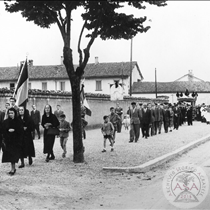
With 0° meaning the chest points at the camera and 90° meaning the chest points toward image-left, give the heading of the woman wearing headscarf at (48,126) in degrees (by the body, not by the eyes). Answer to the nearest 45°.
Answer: approximately 45°

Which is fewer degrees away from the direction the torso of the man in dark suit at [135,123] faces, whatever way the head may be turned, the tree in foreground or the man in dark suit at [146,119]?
the tree in foreground

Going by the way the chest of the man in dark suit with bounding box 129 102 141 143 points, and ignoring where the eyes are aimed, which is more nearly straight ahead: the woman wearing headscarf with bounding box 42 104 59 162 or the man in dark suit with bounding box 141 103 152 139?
the woman wearing headscarf

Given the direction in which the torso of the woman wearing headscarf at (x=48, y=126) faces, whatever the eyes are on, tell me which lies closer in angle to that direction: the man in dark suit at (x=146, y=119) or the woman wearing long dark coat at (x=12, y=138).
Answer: the woman wearing long dark coat

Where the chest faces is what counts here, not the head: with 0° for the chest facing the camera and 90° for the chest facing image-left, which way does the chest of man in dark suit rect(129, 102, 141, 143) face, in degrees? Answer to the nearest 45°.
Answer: approximately 45°

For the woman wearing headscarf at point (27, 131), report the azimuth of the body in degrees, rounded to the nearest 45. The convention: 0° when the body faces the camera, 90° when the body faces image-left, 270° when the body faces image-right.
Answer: approximately 45°

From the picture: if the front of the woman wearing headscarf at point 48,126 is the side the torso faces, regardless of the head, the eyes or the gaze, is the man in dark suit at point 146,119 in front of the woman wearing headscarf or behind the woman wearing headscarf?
behind
